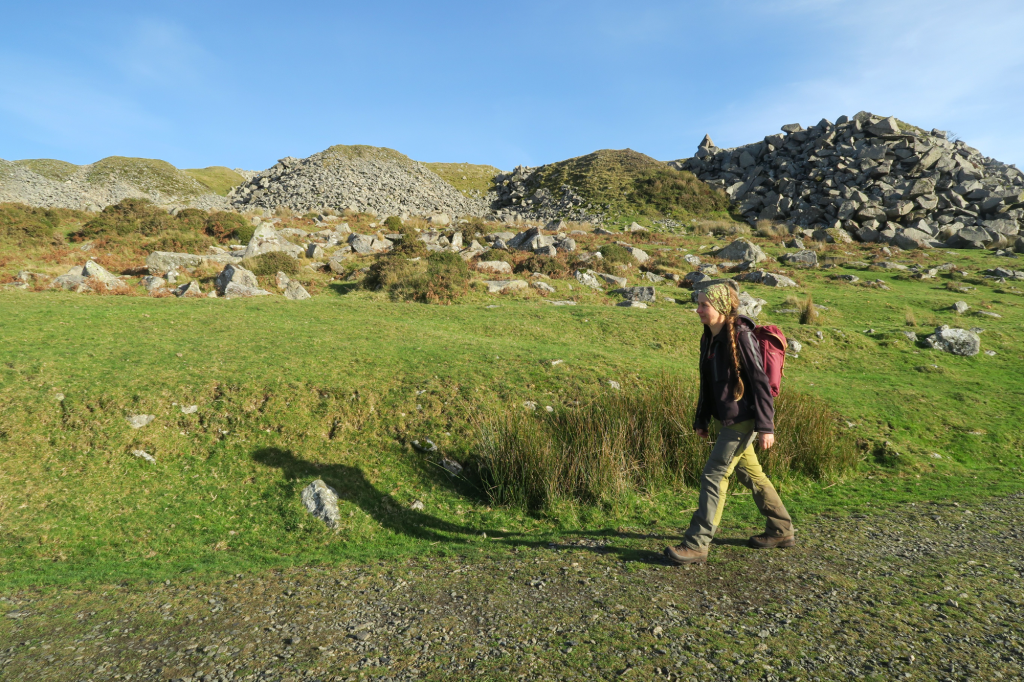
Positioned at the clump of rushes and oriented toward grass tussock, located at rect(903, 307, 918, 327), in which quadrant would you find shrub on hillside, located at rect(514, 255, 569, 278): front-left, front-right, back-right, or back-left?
front-left

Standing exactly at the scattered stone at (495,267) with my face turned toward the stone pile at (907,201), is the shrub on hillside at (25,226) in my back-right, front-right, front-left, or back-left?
back-left

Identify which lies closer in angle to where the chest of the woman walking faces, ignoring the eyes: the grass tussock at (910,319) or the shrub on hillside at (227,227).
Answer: the shrub on hillside

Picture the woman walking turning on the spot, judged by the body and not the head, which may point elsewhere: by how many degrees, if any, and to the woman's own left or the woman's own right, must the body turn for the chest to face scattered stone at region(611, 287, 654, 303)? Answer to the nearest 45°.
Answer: approximately 90° to the woman's own right

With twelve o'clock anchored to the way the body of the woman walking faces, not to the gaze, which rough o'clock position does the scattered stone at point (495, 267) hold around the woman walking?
The scattered stone is roughly at 2 o'clock from the woman walking.

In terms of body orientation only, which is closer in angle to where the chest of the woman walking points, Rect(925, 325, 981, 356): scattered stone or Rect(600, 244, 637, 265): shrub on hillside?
the shrub on hillside

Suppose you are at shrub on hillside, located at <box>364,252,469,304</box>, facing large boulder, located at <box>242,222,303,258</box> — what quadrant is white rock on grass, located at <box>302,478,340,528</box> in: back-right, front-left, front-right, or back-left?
back-left

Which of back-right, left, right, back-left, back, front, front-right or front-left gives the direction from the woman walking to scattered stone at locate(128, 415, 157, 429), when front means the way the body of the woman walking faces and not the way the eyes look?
front

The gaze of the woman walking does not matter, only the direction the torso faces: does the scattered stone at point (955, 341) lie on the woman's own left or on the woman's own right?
on the woman's own right

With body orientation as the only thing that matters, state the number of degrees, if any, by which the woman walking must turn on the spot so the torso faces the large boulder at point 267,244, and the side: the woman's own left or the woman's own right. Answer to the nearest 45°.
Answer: approximately 45° to the woman's own right

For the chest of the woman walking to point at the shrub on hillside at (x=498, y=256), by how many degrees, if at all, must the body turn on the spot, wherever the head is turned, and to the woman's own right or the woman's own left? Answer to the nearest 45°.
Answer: approximately 45° to the woman's own right

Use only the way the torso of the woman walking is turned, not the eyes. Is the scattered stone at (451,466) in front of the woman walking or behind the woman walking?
in front

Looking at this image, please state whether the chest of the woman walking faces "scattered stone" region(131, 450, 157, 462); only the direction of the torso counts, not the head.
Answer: yes

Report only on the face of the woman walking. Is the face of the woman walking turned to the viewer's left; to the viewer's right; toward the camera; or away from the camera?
to the viewer's left

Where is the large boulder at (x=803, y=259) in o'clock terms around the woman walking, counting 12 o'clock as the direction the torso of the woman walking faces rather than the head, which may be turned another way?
The large boulder is roughly at 3 o'clock from the woman walking.

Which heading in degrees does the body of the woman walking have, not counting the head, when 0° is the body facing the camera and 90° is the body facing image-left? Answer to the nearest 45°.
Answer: approximately 90°
